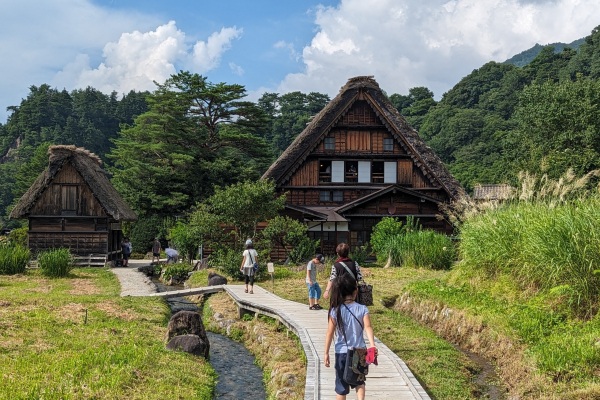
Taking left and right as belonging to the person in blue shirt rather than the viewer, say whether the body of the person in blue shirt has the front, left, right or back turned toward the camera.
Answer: back

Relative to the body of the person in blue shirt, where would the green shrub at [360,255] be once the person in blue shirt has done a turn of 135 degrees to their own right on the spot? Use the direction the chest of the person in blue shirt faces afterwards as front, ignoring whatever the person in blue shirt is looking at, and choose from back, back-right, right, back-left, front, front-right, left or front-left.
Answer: back-left

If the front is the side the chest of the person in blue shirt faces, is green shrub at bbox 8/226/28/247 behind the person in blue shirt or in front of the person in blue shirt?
in front

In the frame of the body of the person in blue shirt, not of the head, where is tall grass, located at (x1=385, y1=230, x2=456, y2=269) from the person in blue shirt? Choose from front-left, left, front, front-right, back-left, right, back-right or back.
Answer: front

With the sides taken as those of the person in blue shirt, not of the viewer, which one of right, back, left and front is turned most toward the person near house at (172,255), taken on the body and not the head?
front

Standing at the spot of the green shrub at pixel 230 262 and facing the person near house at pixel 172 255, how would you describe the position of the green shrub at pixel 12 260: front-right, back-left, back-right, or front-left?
front-left

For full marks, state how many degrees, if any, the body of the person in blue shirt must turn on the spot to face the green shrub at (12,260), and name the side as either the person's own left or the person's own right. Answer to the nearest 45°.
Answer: approximately 45° to the person's own left

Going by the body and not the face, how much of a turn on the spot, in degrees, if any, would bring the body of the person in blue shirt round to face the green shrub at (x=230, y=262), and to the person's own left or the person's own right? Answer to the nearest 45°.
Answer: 0° — they already face it

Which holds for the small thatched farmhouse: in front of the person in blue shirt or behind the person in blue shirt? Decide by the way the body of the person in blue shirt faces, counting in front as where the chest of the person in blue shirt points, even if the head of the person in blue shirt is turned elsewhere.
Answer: in front

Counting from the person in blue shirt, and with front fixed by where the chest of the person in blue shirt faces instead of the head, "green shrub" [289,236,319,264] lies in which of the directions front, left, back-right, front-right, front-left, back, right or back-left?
front

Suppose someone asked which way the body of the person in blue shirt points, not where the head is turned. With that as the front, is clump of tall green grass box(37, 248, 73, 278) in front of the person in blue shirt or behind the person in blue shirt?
in front

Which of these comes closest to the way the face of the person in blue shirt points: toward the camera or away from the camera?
away from the camera
